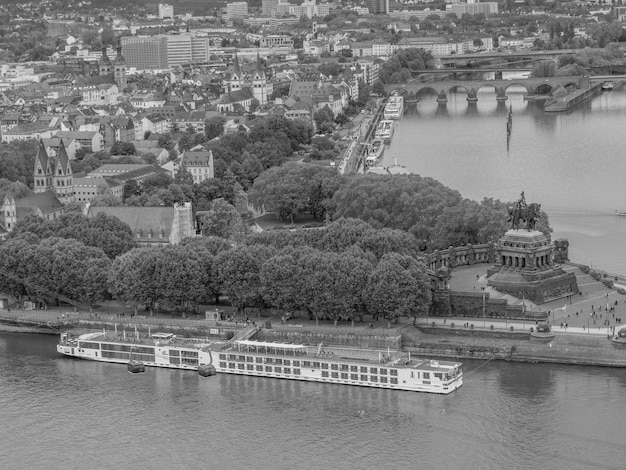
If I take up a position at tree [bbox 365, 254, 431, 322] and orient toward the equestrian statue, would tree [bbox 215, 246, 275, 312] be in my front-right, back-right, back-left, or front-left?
back-left

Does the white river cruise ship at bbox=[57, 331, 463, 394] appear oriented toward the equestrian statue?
no

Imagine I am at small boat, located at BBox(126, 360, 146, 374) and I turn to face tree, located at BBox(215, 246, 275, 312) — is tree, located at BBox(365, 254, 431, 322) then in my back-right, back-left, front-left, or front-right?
front-right

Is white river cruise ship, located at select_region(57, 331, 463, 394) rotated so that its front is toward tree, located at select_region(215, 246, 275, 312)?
no

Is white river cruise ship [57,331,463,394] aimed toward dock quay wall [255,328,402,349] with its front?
no
